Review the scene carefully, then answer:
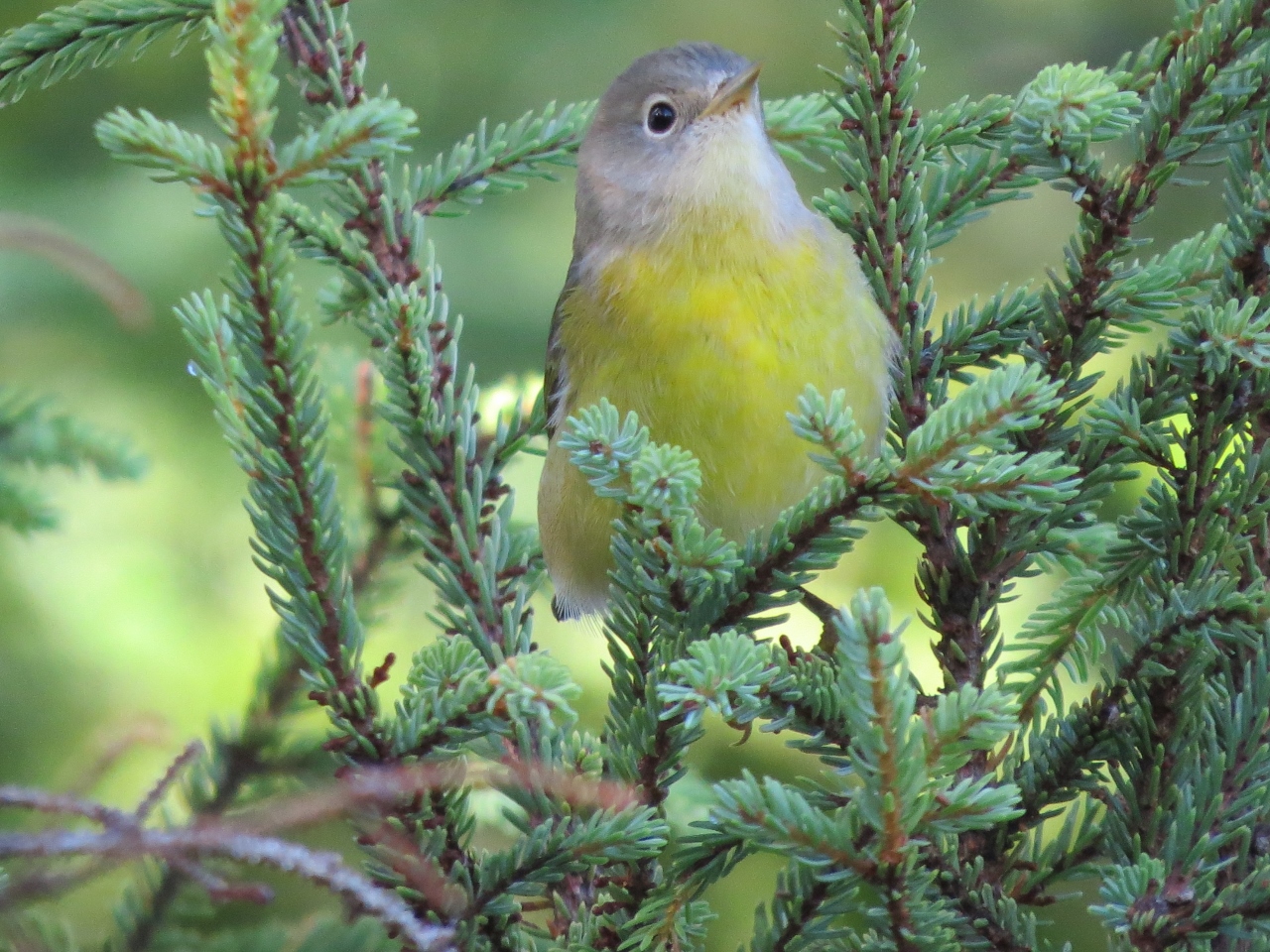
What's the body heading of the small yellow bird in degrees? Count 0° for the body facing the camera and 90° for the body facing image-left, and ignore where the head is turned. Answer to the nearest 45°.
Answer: approximately 315°
